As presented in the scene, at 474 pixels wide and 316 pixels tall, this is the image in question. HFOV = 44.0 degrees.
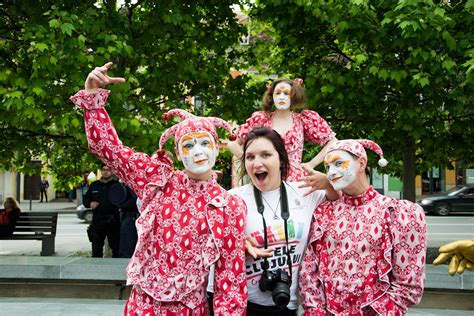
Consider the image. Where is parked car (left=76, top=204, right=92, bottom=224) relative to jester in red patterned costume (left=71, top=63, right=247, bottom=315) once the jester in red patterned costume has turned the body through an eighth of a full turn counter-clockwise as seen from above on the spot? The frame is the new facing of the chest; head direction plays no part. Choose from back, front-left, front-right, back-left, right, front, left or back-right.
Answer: back-left

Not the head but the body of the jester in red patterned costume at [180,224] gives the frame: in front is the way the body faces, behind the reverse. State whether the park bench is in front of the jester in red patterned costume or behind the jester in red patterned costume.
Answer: behind

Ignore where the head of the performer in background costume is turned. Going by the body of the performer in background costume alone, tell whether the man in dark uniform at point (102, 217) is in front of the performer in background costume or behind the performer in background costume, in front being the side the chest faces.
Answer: behind

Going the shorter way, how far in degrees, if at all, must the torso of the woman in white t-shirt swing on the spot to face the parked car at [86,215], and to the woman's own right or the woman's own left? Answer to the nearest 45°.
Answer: approximately 180°

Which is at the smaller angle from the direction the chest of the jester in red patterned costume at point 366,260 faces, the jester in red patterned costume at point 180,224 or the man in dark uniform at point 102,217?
the jester in red patterned costume

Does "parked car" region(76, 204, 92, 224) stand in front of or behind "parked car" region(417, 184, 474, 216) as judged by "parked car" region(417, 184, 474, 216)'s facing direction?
in front

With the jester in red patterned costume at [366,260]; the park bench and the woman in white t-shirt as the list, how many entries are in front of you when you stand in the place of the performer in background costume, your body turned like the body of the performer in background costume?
2

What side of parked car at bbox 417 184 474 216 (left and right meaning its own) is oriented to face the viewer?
left

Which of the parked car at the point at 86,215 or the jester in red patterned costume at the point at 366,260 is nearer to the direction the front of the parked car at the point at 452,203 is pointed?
the parked car

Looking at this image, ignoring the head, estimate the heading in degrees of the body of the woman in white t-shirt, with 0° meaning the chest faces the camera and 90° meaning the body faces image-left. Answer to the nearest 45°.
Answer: approximately 0°
